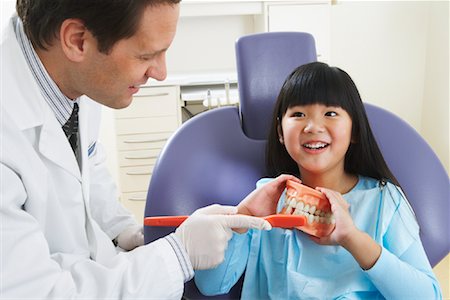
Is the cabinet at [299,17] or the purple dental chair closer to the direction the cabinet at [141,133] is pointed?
the purple dental chair

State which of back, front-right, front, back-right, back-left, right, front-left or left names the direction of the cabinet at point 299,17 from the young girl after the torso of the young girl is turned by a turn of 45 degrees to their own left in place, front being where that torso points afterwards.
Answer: back-left

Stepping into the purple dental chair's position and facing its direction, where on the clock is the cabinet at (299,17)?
The cabinet is roughly at 6 o'clock from the purple dental chair.

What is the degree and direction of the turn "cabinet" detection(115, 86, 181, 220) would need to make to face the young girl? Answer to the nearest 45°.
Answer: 0° — it already faces them

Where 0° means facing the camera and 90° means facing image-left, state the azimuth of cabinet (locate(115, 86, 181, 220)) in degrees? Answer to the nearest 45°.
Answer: approximately 0°

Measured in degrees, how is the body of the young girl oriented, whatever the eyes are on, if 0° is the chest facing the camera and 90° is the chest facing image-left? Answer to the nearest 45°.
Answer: approximately 0°

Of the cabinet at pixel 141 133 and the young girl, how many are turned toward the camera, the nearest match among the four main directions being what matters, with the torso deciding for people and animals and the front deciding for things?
2

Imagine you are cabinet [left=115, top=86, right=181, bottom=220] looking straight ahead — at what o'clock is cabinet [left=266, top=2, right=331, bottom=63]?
cabinet [left=266, top=2, right=331, bottom=63] is roughly at 9 o'clock from cabinet [left=115, top=86, right=181, bottom=220].
